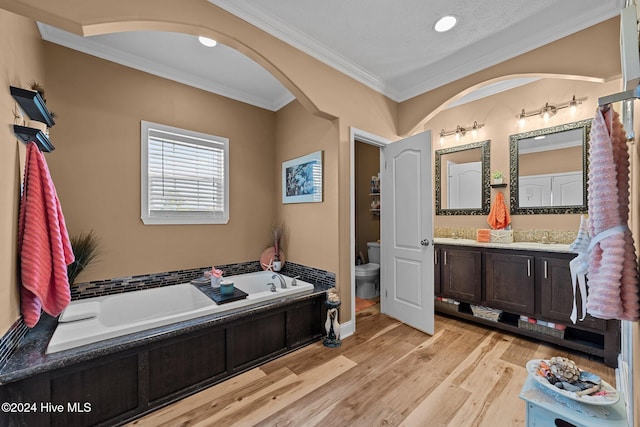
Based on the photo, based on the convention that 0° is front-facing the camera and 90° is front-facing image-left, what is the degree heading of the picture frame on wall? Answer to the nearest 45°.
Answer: approximately 45°

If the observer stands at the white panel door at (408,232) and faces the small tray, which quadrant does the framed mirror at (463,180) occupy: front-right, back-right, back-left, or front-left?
back-right

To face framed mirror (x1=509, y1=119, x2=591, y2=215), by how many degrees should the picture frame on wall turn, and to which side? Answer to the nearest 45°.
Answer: approximately 135° to its left

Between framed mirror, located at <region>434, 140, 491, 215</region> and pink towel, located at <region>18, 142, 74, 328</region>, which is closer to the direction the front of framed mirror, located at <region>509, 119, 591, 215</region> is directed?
the pink towel

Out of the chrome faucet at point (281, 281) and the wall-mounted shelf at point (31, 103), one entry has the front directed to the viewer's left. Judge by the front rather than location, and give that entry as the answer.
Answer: the chrome faucet

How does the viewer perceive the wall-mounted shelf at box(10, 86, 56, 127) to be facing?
facing to the right of the viewer

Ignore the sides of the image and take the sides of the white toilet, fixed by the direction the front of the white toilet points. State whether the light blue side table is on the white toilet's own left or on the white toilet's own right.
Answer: on the white toilet's own left

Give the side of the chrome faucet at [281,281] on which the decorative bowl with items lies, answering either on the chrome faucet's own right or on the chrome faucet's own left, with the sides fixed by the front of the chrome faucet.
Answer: on the chrome faucet's own left

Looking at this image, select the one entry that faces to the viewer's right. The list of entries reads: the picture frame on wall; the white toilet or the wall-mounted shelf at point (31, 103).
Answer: the wall-mounted shelf

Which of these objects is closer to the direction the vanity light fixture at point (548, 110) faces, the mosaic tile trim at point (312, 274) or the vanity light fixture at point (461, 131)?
the mosaic tile trim

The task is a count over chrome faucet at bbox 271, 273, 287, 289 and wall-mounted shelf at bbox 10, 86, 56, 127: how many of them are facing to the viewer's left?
1

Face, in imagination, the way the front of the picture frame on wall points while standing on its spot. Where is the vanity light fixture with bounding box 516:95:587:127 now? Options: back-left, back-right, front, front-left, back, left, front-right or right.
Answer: back-left

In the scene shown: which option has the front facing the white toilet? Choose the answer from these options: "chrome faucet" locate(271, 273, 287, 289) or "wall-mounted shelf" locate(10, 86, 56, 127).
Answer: the wall-mounted shelf
